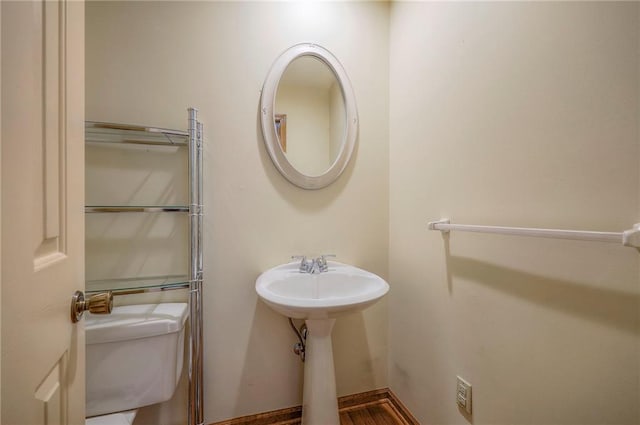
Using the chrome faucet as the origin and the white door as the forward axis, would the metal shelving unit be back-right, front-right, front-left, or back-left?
front-right

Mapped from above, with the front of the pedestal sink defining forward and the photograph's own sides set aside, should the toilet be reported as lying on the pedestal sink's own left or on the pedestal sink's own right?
on the pedestal sink's own right

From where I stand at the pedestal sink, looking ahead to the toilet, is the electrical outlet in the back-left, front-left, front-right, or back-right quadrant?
back-left

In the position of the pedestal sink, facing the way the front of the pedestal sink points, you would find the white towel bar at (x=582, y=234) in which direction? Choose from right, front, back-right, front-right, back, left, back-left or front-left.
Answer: front-left

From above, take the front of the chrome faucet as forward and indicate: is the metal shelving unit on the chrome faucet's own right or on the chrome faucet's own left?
on the chrome faucet's own right

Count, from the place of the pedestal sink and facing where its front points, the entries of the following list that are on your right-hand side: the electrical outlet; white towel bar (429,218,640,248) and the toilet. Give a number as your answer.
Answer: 1

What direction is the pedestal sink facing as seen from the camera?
toward the camera

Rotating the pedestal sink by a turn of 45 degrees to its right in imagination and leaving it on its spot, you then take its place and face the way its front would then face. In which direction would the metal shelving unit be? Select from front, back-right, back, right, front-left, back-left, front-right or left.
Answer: front-right

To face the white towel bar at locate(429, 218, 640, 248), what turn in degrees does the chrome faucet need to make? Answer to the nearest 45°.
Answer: approximately 45° to its left

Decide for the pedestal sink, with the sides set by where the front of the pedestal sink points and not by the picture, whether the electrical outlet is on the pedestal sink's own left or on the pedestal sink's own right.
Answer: on the pedestal sink's own left

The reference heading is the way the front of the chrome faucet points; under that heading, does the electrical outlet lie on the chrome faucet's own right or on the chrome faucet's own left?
on the chrome faucet's own left
